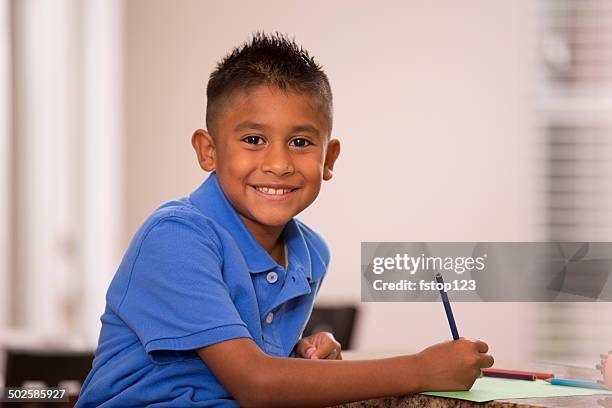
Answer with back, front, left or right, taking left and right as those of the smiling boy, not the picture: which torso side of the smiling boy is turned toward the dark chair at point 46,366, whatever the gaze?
back

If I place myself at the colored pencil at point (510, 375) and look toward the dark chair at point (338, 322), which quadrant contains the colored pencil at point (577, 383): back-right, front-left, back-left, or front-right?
back-right

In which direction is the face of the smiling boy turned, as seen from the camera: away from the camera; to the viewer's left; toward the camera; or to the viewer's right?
toward the camera

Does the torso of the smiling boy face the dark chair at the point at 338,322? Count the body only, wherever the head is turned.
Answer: no

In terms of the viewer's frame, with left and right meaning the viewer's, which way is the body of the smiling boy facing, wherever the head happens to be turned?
facing the viewer and to the right of the viewer

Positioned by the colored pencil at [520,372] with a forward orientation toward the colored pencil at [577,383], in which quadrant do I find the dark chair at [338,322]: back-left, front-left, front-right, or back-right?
back-left
